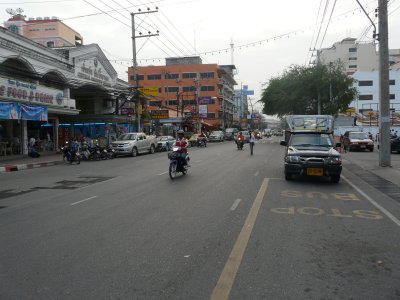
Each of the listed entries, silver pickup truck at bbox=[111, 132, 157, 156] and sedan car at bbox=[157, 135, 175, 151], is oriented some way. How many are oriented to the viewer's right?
0

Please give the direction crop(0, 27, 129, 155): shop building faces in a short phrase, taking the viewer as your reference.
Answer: facing the viewer and to the right of the viewer
